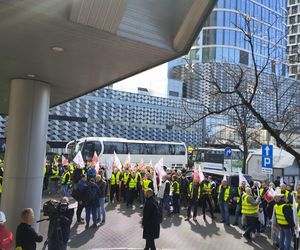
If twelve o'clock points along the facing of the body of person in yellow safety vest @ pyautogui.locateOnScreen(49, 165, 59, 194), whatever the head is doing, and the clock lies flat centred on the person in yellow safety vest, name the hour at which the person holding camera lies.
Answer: The person holding camera is roughly at 12 o'clock from the person in yellow safety vest.

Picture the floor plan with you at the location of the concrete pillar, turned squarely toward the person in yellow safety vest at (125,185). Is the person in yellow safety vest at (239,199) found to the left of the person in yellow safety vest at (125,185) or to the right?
right

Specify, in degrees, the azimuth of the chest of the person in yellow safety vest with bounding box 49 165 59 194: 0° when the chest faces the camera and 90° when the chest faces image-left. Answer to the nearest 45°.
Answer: approximately 0°

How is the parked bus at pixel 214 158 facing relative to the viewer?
to the viewer's left

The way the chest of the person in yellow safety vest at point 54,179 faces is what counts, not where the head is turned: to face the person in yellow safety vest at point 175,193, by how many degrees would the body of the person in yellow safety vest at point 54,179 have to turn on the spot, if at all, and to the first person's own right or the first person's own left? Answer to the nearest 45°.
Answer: approximately 45° to the first person's own left

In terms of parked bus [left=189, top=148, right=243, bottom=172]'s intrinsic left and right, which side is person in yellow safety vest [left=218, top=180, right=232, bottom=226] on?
on its left
